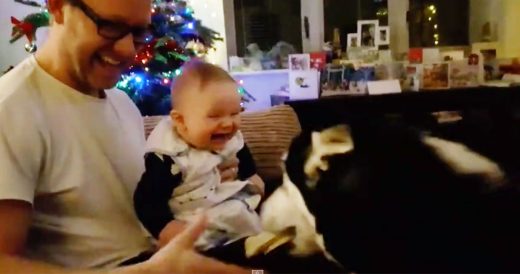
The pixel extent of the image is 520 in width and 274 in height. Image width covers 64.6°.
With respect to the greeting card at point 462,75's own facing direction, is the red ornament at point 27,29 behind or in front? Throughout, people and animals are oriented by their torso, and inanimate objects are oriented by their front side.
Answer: in front

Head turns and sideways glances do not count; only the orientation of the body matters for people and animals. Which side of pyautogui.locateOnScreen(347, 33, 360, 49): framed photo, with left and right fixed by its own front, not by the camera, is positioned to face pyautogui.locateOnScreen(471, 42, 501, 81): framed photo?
left

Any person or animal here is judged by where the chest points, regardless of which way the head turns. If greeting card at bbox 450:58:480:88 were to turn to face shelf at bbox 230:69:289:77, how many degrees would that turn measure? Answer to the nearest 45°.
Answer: approximately 90° to its right

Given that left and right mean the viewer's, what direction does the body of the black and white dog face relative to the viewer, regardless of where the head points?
facing to the left of the viewer

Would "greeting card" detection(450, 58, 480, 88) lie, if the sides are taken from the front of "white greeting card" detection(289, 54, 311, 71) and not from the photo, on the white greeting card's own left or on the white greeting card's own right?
on the white greeting card's own left

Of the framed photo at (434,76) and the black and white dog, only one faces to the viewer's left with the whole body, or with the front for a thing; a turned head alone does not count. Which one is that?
the black and white dog

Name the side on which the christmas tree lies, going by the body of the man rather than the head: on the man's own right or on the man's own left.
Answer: on the man's own left

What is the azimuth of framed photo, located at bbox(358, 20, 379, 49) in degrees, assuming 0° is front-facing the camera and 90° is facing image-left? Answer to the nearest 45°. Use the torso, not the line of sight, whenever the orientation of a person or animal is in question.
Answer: approximately 0°

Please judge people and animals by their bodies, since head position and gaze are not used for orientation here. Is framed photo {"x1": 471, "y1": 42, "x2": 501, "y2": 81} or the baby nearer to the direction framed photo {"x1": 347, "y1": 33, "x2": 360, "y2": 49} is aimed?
the baby

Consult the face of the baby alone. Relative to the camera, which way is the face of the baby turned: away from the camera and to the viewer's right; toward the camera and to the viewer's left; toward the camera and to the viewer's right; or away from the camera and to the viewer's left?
toward the camera and to the viewer's right
